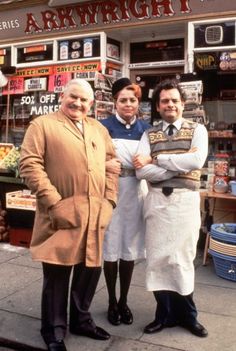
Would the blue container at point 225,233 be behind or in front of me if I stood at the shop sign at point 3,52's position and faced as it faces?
in front

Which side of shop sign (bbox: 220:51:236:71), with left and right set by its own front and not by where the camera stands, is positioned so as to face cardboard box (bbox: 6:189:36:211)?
right

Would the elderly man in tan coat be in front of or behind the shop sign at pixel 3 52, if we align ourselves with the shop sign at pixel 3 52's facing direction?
in front

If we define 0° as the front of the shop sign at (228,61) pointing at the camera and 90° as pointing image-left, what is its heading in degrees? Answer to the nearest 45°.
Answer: approximately 0°

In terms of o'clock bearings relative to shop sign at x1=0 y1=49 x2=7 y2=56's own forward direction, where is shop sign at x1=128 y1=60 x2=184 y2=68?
shop sign at x1=128 y1=60 x2=184 y2=68 is roughly at 10 o'clock from shop sign at x1=0 y1=49 x2=7 y2=56.

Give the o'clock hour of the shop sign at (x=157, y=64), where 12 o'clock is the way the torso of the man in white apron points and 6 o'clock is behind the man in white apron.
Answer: The shop sign is roughly at 6 o'clock from the man in white apron.

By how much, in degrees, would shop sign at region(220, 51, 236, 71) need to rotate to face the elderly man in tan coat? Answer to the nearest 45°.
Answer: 0° — it already faces them
